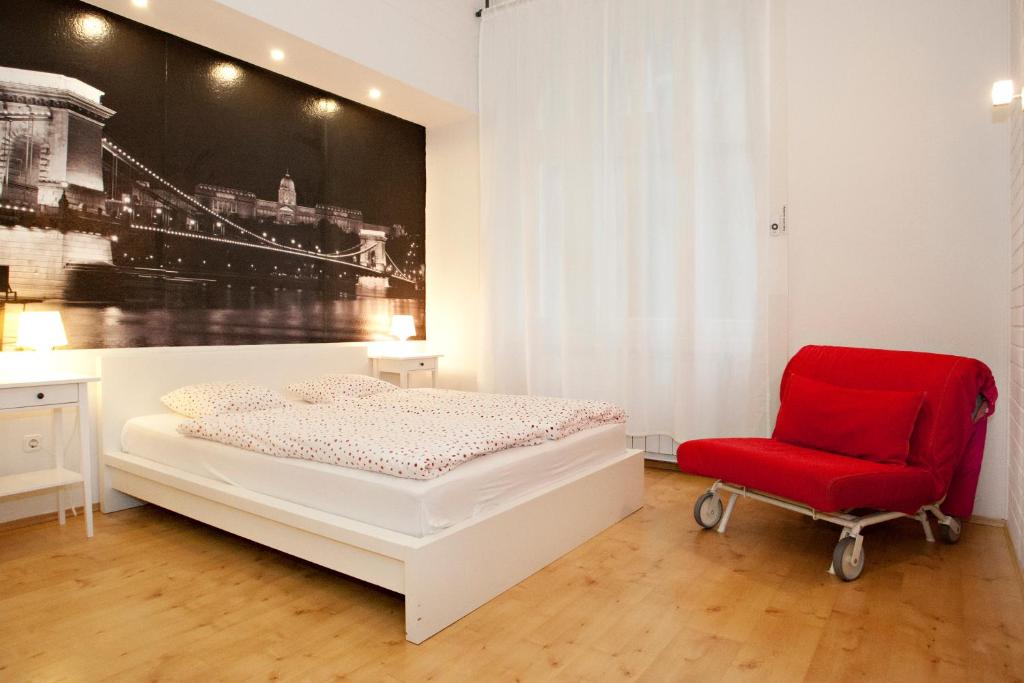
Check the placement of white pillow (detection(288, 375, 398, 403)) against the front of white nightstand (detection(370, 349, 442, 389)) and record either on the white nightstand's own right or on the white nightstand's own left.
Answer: on the white nightstand's own right

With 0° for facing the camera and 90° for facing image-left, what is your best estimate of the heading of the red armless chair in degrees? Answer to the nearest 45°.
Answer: approximately 45°

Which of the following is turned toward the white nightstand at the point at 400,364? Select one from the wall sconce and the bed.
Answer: the wall sconce

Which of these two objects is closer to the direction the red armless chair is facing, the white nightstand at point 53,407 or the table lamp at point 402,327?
the white nightstand

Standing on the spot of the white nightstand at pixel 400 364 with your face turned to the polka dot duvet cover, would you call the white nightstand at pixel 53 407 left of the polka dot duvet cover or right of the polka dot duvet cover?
right

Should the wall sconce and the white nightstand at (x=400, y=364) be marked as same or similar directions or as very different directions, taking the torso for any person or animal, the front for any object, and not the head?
very different directions

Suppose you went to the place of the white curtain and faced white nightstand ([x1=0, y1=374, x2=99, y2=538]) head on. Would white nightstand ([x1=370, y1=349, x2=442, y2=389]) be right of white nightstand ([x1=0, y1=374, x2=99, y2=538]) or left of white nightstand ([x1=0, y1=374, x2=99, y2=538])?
right

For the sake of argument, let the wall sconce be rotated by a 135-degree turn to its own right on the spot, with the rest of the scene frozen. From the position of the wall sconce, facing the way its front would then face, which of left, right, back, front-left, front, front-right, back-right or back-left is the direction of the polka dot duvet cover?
back

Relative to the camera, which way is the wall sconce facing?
to the viewer's left

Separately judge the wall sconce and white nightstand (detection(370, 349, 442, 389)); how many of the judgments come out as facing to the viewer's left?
1

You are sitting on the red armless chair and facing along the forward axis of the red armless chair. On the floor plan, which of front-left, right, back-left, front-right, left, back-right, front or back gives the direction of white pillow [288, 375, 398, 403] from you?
front-right

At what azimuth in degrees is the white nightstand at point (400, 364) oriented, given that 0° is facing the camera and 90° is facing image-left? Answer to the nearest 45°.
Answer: approximately 315°

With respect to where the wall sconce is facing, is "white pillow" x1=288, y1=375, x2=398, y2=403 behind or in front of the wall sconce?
in front

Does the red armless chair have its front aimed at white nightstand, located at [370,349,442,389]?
no

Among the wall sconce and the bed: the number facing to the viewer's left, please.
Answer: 1
